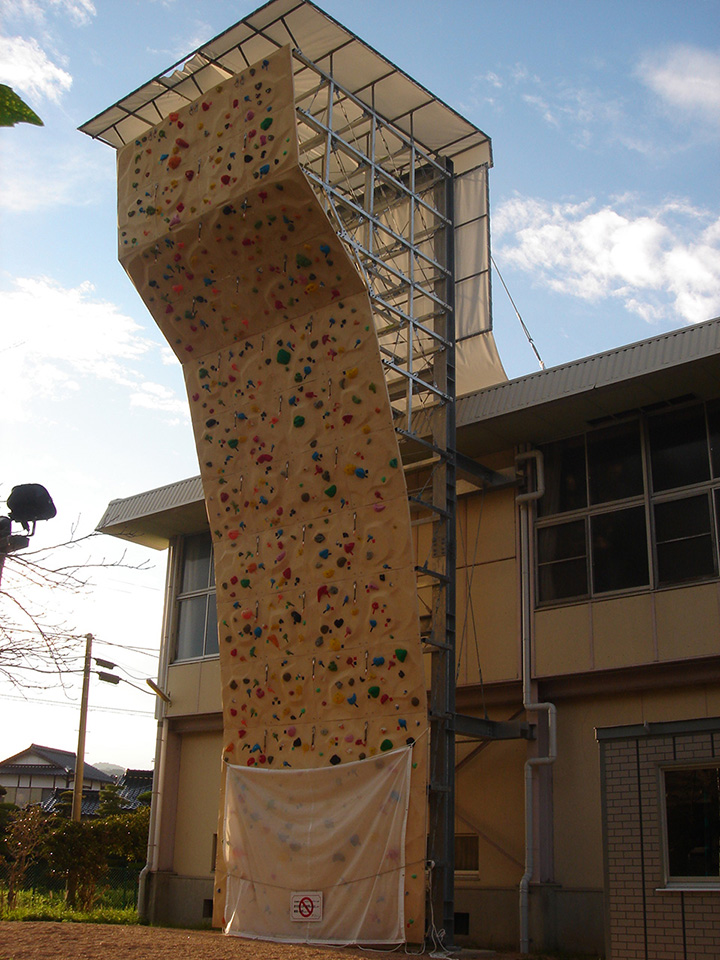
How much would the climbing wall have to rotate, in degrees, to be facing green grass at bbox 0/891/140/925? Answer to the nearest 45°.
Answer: approximately 90° to its right

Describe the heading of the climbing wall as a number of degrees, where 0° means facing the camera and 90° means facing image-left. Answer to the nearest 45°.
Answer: approximately 45°
